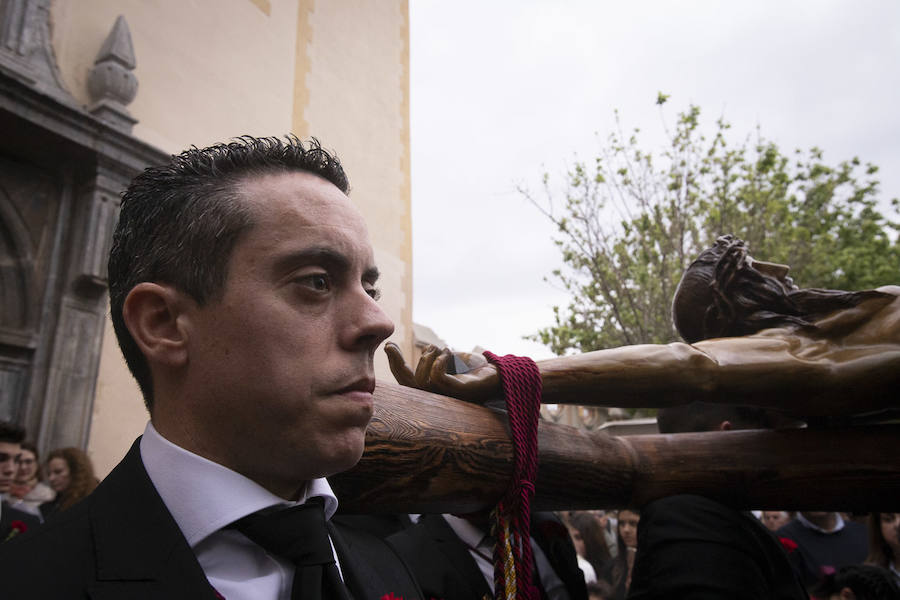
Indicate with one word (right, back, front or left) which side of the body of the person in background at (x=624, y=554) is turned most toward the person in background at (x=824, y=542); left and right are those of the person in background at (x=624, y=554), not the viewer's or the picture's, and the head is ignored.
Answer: left

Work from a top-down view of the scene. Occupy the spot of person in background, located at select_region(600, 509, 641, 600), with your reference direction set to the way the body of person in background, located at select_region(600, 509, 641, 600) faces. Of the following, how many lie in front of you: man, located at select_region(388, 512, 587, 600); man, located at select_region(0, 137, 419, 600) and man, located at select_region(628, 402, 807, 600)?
3

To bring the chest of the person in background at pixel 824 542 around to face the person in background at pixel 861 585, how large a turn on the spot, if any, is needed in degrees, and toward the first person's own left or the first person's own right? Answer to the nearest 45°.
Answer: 0° — they already face them

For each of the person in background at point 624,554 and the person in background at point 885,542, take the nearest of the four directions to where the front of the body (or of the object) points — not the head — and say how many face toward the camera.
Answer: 2

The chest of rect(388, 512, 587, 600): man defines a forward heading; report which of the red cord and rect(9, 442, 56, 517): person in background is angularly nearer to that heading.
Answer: the red cord

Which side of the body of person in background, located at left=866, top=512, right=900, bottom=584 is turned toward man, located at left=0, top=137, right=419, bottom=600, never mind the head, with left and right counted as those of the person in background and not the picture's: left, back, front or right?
front

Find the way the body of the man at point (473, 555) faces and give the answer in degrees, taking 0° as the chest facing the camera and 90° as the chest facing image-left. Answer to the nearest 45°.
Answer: approximately 315°

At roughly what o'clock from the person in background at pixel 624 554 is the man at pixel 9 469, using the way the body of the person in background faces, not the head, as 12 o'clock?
The man is roughly at 2 o'clock from the person in background.

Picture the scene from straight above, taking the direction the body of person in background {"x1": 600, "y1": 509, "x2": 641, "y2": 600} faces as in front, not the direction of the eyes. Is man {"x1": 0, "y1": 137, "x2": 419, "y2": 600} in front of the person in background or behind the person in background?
in front

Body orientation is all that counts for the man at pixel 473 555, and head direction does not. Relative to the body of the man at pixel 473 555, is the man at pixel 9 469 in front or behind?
behind

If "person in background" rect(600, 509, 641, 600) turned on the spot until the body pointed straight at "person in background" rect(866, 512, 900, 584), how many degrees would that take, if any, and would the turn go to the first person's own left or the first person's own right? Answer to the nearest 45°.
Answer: approximately 90° to the first person's own left

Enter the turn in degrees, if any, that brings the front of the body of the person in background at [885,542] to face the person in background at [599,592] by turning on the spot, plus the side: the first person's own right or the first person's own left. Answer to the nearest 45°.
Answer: approximately 45° to the first person's own right

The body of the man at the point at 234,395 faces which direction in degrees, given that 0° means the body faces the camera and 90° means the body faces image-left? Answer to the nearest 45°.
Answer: approximately 315°

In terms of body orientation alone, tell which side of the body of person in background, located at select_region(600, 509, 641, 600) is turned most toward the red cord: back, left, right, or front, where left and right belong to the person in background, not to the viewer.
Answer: front
